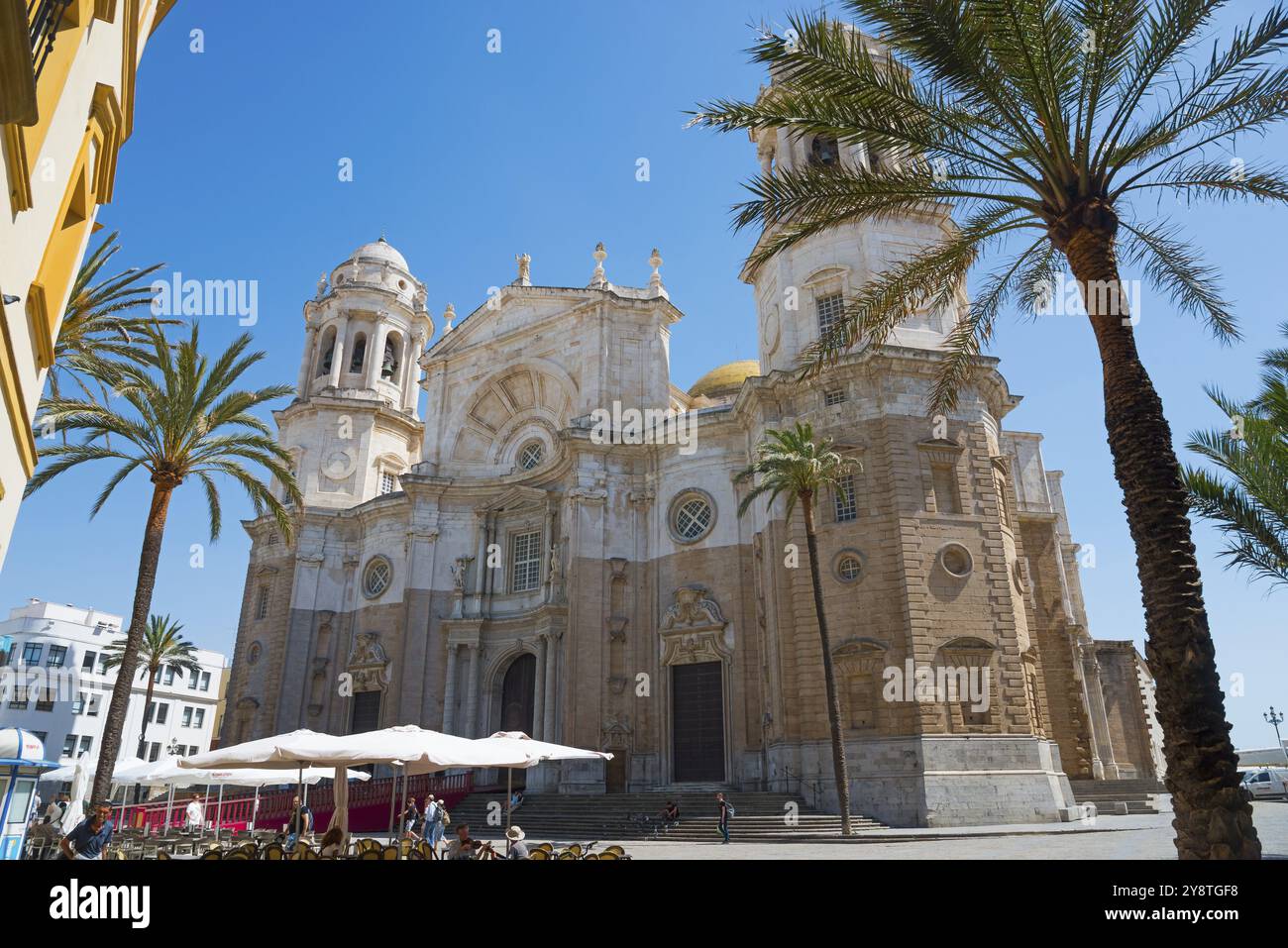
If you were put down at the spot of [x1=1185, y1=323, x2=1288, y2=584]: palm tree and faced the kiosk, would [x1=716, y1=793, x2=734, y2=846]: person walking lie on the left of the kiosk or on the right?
right

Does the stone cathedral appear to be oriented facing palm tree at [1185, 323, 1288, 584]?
no

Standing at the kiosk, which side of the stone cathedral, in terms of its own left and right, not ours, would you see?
front

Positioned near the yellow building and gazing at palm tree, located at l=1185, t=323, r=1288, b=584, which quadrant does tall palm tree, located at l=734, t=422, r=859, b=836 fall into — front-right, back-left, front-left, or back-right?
front-left

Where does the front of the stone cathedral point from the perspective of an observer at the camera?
facing the viewer and to the left of the viewer

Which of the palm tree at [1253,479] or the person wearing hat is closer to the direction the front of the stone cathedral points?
the person wearing hat
